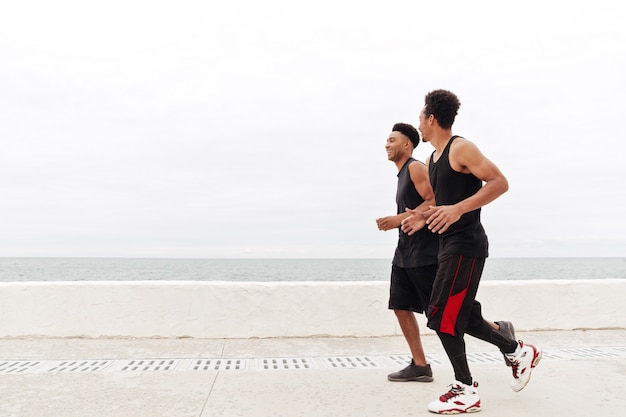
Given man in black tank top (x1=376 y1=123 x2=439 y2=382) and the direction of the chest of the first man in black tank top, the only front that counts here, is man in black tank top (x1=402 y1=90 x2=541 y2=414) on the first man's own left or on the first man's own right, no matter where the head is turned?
on the first man's own left

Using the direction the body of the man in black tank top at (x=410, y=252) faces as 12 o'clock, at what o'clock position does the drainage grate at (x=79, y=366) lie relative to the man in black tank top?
The drainage grate is roughly at 12 o'clock from the man in black tank top.

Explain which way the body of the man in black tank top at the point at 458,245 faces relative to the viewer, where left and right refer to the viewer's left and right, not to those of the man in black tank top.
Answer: facing to the left of the viewer

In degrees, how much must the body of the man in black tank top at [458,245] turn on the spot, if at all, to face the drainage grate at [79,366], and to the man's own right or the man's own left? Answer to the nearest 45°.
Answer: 0° — they already face it

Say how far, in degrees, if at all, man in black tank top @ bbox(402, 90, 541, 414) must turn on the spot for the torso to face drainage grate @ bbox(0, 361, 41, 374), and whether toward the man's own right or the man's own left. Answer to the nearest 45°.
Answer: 0° — they already face it

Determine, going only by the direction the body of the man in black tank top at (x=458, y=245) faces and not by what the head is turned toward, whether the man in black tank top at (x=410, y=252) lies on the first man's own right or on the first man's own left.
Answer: on the first man's own right

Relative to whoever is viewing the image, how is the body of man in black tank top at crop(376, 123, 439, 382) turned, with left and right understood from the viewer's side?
facing to the left of the viewer

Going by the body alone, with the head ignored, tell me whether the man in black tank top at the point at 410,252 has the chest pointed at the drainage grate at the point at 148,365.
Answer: yes

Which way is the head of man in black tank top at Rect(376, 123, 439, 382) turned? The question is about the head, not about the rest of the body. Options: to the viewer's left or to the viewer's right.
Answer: to the viewer's left

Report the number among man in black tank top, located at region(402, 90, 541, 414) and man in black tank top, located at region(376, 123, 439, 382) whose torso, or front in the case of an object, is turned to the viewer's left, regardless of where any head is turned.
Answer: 2
